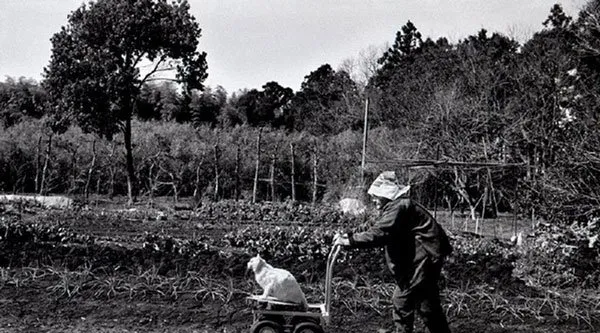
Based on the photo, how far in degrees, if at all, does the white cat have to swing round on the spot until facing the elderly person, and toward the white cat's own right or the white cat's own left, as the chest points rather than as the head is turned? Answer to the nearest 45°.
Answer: approximately 180°

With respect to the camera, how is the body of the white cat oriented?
to the viewer's left

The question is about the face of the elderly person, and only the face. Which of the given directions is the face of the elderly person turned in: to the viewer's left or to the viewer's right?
to the viewer's left

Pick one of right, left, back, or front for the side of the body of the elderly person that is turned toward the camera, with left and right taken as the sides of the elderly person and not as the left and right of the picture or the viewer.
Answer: left

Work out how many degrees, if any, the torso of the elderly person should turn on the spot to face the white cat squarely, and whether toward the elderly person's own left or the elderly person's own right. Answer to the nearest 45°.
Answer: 0° — they already face it

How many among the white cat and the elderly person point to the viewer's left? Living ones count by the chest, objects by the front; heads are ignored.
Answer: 2
